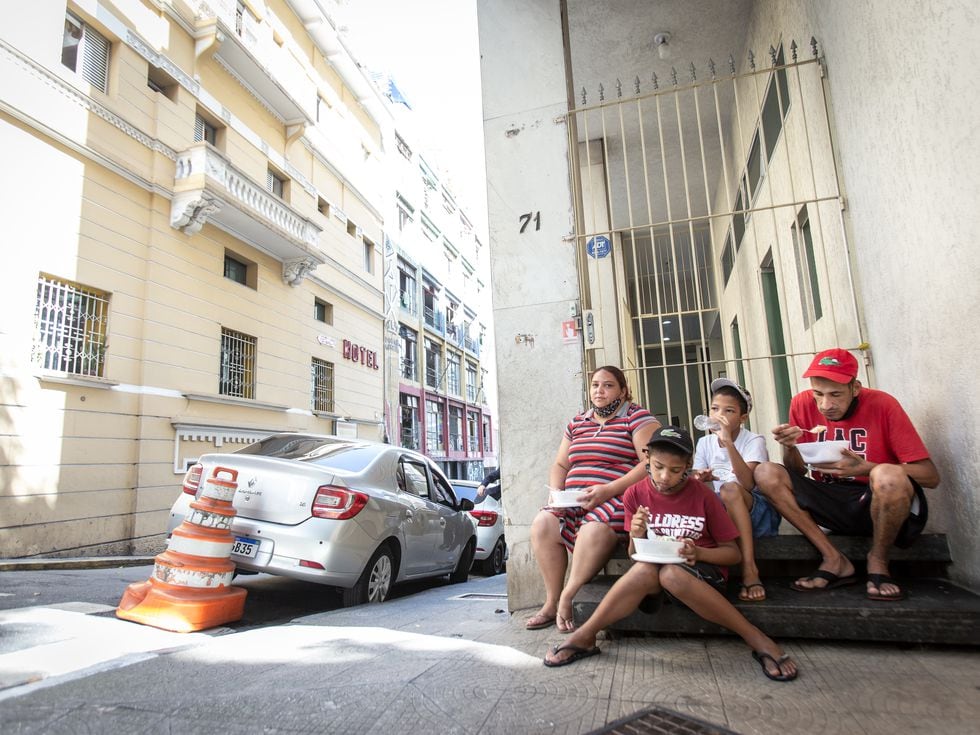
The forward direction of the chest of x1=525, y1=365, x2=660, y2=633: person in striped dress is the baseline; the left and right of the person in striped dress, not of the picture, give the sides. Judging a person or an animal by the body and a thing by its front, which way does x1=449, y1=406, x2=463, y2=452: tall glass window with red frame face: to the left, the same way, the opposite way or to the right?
to the left

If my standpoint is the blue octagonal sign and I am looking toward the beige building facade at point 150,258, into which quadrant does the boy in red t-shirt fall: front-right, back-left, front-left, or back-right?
back-left

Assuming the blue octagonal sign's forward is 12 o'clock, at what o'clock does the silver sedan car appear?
The silver sedan car is roughly at 3 o'clock from the blue octagonal sign.

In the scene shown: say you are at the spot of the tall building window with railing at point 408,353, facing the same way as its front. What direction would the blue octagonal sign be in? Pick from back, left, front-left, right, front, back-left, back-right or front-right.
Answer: front-right

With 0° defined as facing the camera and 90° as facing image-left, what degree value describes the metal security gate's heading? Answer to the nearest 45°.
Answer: approximately 0°

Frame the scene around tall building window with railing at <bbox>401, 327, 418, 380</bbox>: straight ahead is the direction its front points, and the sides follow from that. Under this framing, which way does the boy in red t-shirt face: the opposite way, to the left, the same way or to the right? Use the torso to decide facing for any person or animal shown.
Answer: to the right

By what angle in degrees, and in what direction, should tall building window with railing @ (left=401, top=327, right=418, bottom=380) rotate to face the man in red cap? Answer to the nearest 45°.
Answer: approximately 45° to its right

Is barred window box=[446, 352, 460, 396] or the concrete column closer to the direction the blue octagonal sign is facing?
the concrete column

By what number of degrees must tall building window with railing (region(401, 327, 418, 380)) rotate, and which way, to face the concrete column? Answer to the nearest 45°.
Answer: approximately 45° to its right

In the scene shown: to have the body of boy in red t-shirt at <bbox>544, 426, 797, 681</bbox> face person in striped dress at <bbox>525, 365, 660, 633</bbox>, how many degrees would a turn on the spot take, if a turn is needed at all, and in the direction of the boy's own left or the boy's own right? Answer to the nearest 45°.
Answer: approximately 135° to the boy's own right
